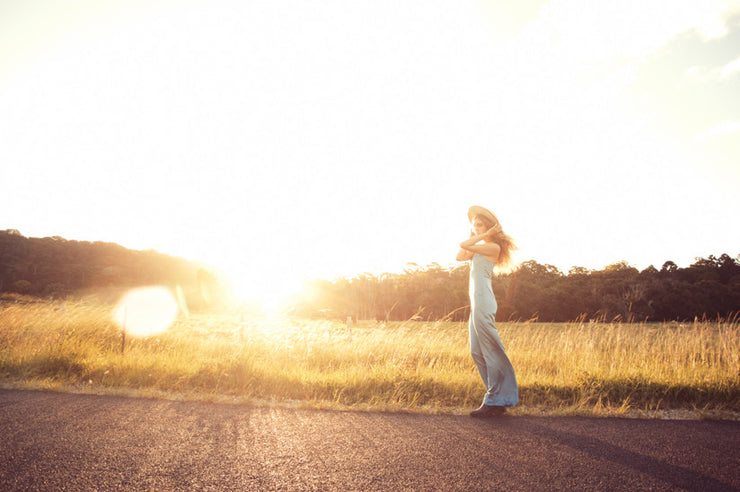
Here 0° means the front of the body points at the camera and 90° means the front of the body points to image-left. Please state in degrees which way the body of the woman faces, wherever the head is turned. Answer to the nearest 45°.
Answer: approximately 90°
